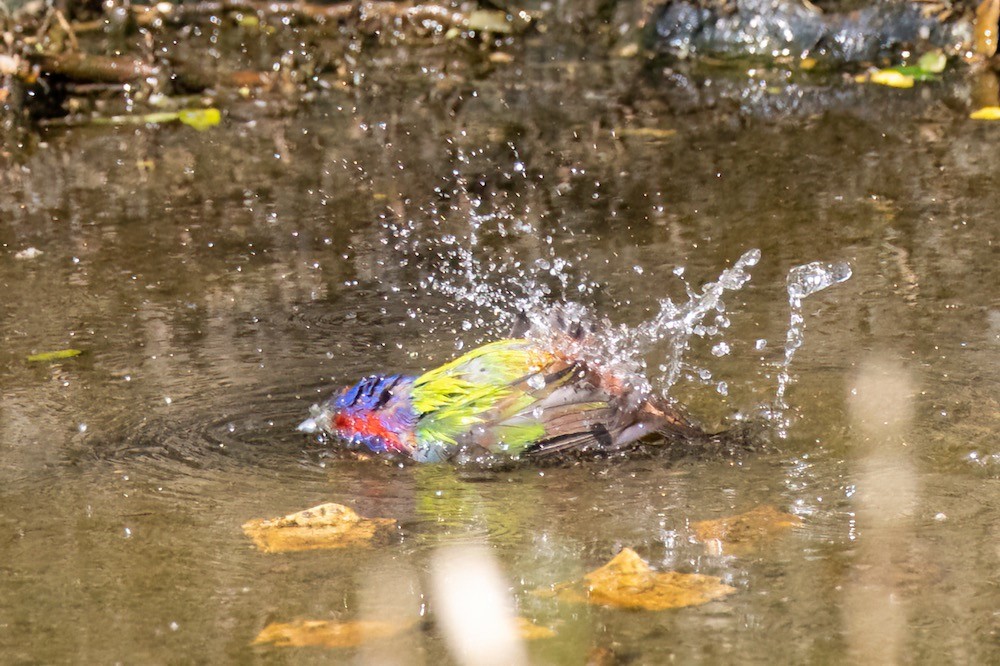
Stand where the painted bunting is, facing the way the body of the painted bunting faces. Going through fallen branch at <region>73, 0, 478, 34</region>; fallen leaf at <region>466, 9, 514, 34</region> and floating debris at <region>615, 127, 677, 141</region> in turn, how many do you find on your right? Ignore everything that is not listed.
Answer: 3

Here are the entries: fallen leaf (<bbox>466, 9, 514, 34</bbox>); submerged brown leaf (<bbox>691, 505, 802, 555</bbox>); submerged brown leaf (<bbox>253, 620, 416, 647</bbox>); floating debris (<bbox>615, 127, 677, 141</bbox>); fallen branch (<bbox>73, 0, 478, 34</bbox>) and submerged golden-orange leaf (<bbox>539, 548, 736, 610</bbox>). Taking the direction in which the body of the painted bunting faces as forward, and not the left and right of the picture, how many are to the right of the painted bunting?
3

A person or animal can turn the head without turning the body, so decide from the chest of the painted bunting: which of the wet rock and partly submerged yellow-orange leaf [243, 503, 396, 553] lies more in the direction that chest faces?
the partly submerged yellow-orange leaf

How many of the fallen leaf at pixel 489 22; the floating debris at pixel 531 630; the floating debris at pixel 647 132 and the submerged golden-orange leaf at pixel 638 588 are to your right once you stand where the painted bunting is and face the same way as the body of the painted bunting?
2

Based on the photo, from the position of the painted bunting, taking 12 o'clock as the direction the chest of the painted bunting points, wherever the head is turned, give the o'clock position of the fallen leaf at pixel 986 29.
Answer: The fallen leaf is roughly at 4 o'clock from the painted bunting.

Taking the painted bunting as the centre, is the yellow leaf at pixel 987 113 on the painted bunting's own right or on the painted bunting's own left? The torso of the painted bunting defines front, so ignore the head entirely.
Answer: on the painted bunting's own right

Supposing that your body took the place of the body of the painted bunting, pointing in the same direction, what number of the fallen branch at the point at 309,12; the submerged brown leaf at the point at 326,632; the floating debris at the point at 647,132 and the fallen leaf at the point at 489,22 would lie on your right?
3

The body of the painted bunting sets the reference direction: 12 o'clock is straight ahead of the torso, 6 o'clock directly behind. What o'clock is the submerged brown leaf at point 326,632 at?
The submerged brown leaf is roughly at 10 o'clock from the painted bunting.

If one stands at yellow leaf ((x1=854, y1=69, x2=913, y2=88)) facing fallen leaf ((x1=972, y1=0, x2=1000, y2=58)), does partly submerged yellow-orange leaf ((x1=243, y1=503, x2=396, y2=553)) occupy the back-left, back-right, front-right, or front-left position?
back-right

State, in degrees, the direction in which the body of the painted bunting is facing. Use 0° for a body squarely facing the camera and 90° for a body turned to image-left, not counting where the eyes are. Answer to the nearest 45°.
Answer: approximately 90°

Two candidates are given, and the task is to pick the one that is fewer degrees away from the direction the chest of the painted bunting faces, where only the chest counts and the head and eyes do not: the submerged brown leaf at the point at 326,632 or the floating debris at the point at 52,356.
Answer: the floating debris

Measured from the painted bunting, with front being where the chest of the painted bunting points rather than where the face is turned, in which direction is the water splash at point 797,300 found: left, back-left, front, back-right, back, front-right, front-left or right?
back-right

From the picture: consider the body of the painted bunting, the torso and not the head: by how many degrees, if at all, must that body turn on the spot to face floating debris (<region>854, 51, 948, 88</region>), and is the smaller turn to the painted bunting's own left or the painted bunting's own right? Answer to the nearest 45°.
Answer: approximately 135° to the painted bunting's own right

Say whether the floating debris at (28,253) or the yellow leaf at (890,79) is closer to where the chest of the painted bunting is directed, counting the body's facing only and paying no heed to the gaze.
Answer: the floating debris

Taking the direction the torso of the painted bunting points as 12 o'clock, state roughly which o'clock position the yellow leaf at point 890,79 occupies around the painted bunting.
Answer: The yellow leaf is roughly at 4 o'clock from the painted bunting.

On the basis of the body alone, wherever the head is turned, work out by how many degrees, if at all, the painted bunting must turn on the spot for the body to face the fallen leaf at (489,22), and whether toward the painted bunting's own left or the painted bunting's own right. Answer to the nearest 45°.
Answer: approximately 90° to the painted bunting's own right
